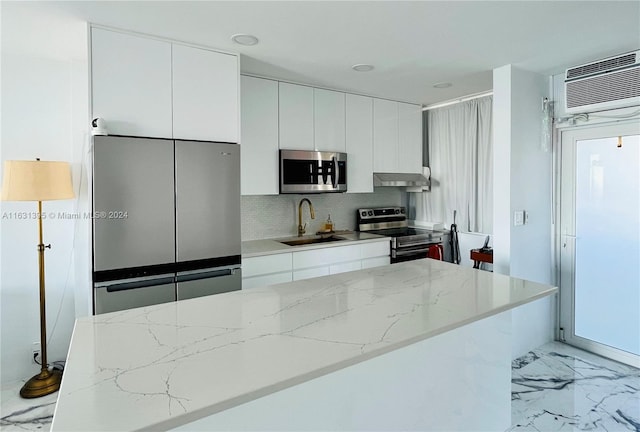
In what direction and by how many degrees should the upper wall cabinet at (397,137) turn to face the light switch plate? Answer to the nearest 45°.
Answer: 0° — it already faces it

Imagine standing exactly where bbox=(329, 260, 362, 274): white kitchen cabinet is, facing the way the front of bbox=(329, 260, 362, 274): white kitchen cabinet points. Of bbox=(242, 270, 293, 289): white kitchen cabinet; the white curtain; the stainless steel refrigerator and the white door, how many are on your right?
2

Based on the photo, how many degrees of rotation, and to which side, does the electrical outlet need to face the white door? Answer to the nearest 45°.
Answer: approximately 45° to its left

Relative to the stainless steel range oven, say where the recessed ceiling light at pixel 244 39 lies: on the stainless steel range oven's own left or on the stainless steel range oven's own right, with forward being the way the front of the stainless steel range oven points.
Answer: on the stainless steel range oven's own right

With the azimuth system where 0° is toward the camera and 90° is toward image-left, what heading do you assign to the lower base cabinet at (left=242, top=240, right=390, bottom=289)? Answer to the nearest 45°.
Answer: approximately 315°
